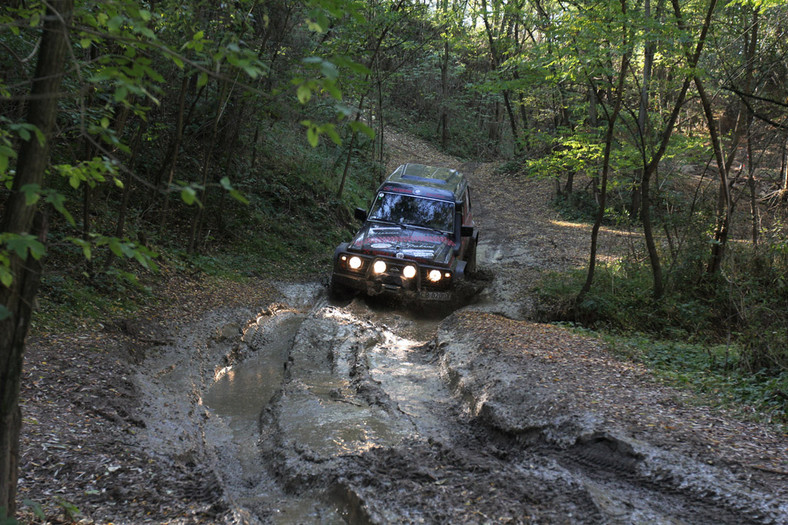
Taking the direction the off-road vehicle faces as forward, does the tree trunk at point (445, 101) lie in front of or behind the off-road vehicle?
behind

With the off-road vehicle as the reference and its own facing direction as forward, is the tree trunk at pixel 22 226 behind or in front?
in front

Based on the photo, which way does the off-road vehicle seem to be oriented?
toward the camera
